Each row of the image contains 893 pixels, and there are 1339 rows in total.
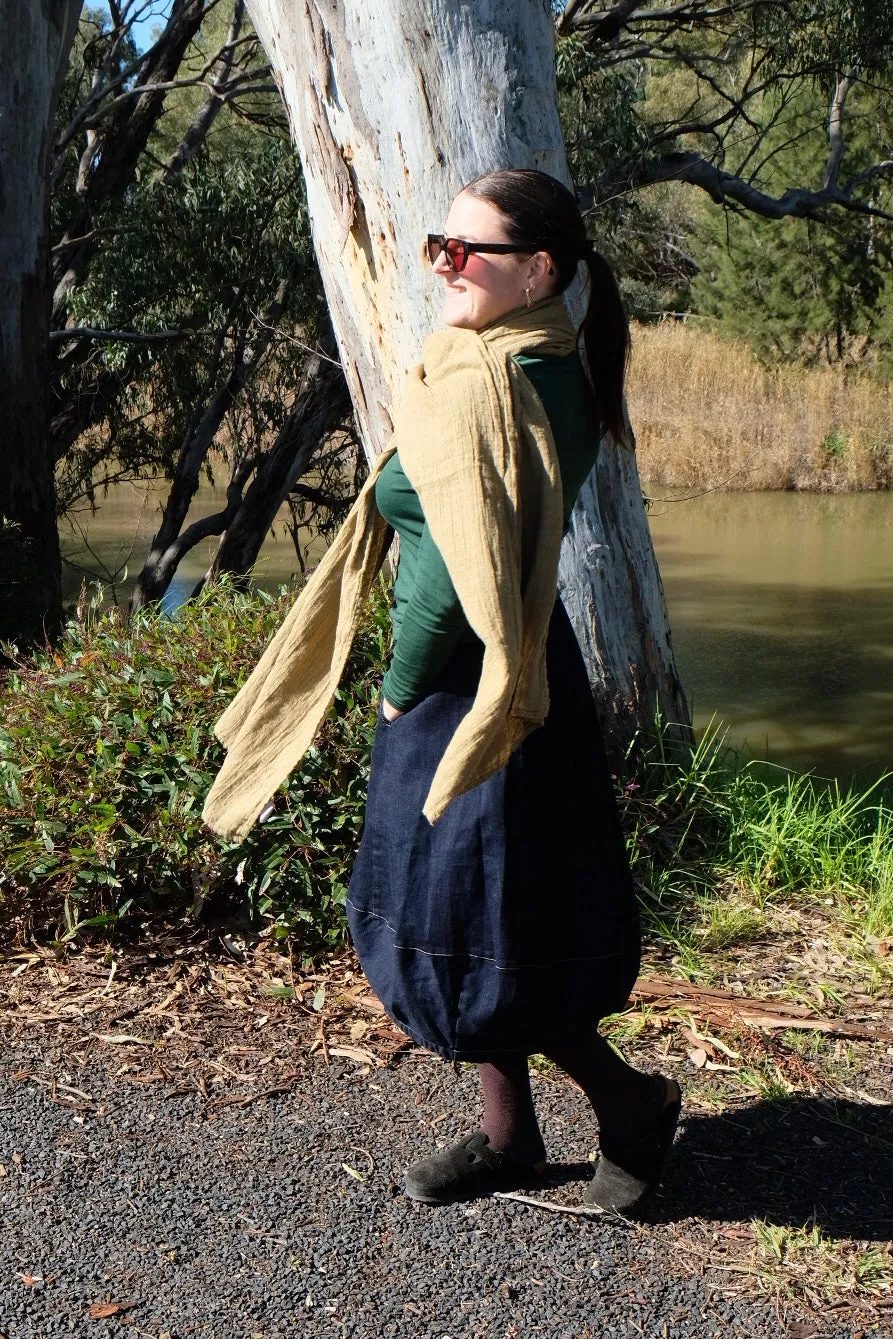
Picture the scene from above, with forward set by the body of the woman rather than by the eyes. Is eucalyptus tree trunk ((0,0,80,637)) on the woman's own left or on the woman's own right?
on the woman's own right

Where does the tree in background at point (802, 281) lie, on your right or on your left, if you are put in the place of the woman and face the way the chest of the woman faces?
on your right

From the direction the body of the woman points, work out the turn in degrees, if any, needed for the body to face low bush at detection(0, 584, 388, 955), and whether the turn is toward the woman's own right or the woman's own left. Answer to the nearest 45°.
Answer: approximately 45° to the woman's own right

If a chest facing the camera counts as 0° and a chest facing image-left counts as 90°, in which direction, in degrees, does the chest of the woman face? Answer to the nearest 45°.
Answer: approximately 90°

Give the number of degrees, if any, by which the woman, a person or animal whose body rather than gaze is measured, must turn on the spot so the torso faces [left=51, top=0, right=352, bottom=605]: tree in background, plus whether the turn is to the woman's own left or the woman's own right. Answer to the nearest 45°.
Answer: approximately 90° to the woman's own right

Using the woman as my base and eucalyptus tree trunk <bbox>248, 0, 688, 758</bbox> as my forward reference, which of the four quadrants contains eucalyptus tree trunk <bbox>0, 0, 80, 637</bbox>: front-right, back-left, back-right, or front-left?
front-left

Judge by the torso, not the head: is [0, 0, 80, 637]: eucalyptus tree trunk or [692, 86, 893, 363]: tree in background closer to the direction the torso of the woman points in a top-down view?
the eucalyptus tree trunk

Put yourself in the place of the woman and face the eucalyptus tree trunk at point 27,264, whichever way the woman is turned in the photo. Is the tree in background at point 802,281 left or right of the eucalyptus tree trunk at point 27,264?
right

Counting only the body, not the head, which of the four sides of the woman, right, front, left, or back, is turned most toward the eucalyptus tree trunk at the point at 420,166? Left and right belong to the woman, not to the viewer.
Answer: right
